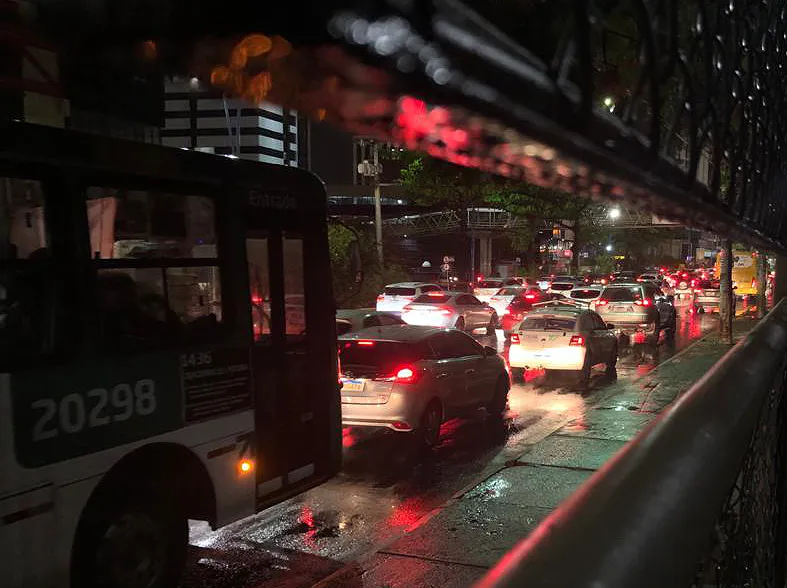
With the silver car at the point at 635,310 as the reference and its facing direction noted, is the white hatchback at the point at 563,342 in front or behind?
behind

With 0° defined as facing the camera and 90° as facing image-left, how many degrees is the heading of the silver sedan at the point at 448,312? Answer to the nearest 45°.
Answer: approximately 225°

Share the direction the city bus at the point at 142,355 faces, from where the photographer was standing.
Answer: facing away from the viewer and to the right of the viewer

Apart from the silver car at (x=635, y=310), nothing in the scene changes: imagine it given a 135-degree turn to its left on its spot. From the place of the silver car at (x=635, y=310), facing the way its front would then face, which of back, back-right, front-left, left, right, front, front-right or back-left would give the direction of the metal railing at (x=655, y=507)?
left

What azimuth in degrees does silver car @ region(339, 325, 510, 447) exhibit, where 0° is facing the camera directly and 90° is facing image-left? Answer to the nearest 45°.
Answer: approximately 225°

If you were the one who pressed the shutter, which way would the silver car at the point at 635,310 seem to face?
facing away from the viewer and to the right of the viewer

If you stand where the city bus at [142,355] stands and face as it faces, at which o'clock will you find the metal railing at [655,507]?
The metal railing is roughly at 4 o'clock from the city bus.

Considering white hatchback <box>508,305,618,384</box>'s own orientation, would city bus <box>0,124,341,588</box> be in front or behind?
behind

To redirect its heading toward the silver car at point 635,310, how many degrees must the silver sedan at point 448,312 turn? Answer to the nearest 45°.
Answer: approximately 45° to its right

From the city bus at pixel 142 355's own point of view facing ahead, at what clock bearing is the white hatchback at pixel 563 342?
The white hatchback is roughly at 12 o'clock from the city bus.

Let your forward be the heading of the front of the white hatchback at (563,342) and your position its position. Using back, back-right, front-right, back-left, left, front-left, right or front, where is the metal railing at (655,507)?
back-right

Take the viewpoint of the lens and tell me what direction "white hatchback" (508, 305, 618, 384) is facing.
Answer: facing away from the viewer and to the right of the viewer
